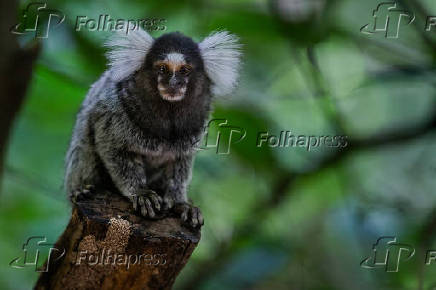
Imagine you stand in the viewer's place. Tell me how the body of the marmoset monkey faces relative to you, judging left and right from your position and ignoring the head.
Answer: facing the viewer and to the right of the viewer
